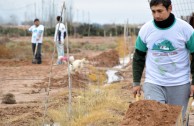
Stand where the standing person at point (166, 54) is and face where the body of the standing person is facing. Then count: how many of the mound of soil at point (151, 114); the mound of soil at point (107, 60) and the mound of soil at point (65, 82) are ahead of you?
1

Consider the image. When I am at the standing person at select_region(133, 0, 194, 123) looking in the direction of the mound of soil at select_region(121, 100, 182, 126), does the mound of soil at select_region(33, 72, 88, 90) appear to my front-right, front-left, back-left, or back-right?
back-right

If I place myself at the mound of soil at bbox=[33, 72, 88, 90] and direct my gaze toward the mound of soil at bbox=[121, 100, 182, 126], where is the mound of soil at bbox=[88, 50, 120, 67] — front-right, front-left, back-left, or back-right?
back-left

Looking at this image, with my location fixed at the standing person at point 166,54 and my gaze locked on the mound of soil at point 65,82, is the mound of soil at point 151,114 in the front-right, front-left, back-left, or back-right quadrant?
back-left

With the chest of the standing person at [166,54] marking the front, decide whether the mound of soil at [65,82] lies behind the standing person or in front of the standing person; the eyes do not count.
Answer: behind

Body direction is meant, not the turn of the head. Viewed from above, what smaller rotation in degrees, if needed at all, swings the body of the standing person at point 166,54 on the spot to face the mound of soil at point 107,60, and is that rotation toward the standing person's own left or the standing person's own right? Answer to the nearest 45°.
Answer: approximately 180°

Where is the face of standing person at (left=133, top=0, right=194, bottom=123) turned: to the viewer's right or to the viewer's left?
to the viewer's left

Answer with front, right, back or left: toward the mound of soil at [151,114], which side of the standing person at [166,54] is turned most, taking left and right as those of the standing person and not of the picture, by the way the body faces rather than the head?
front

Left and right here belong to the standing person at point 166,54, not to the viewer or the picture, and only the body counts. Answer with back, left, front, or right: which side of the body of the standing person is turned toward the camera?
front
